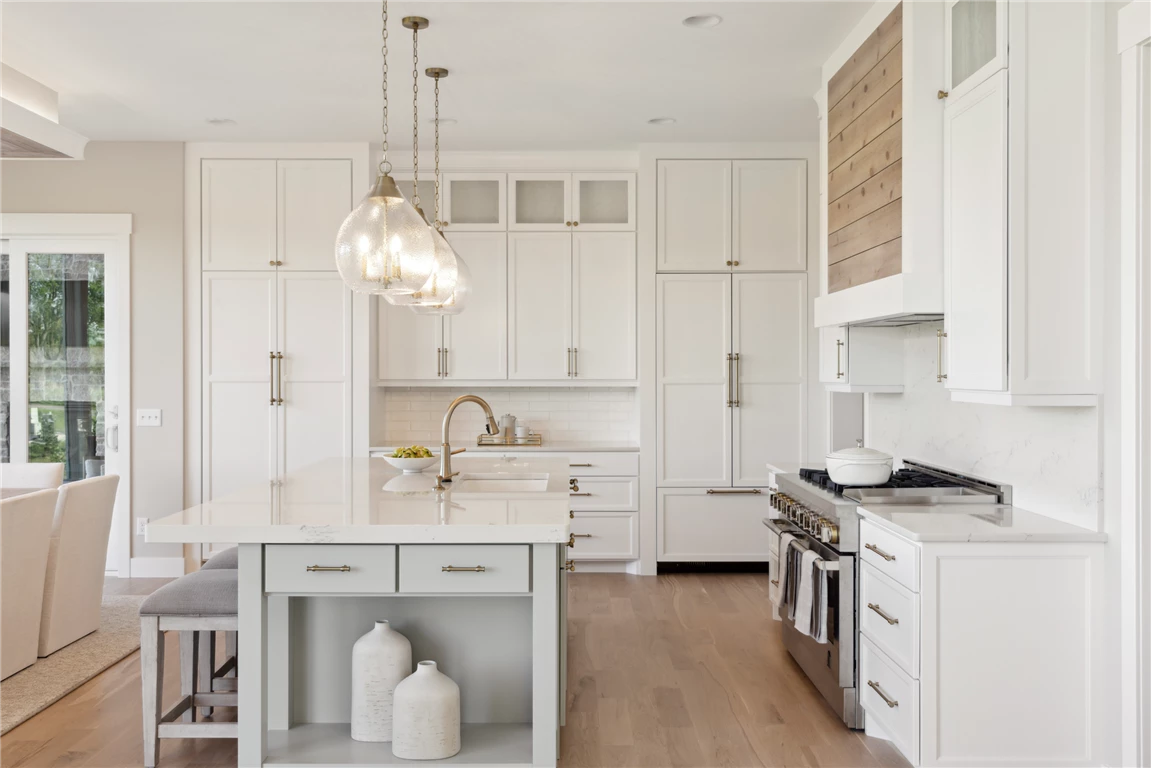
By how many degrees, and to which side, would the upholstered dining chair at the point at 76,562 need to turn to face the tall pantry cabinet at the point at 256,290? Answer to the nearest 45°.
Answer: approximately 90° to its right

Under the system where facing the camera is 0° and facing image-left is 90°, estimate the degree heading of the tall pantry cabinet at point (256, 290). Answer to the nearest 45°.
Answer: approximately 0°

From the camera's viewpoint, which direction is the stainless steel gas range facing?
to the viewer's left

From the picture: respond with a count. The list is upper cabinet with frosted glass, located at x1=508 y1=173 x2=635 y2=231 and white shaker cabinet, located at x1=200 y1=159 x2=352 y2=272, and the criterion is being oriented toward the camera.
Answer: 2

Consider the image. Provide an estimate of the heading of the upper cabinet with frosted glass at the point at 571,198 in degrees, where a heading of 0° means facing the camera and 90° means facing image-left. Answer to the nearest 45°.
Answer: approximately 0°
